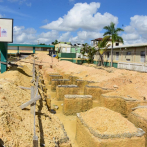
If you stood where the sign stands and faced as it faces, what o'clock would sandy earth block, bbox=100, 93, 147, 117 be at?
The sandy earth block is roughly at 10 o'clock from the sign.

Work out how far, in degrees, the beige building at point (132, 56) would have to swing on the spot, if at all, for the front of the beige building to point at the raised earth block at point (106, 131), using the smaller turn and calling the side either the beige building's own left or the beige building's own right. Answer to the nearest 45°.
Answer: approximately 45° to the beige building's own left

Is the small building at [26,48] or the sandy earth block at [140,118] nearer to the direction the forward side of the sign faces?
the sandy earth block

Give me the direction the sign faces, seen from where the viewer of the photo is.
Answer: facing the viewer

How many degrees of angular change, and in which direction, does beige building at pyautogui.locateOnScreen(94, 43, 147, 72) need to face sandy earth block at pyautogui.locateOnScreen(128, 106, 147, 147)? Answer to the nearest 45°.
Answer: approximately 45° to its left

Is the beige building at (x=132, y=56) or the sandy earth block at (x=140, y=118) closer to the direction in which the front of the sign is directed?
the sandy earth block

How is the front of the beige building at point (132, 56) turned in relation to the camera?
facing the viewer and to the left of the viewer

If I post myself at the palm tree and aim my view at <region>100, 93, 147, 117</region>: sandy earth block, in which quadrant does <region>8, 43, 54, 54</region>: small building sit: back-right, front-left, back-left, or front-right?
back-right

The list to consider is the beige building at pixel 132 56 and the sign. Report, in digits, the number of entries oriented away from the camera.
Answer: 0

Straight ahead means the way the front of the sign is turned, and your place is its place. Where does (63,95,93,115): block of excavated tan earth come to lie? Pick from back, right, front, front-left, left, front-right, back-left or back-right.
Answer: front-left

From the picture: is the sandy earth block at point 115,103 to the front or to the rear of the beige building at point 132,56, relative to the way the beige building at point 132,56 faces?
to the front

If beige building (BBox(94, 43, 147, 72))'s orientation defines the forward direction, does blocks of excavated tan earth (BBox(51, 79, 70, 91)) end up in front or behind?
in front

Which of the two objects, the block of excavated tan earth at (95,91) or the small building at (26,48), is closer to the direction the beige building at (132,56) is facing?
the block of excavated tan earth
